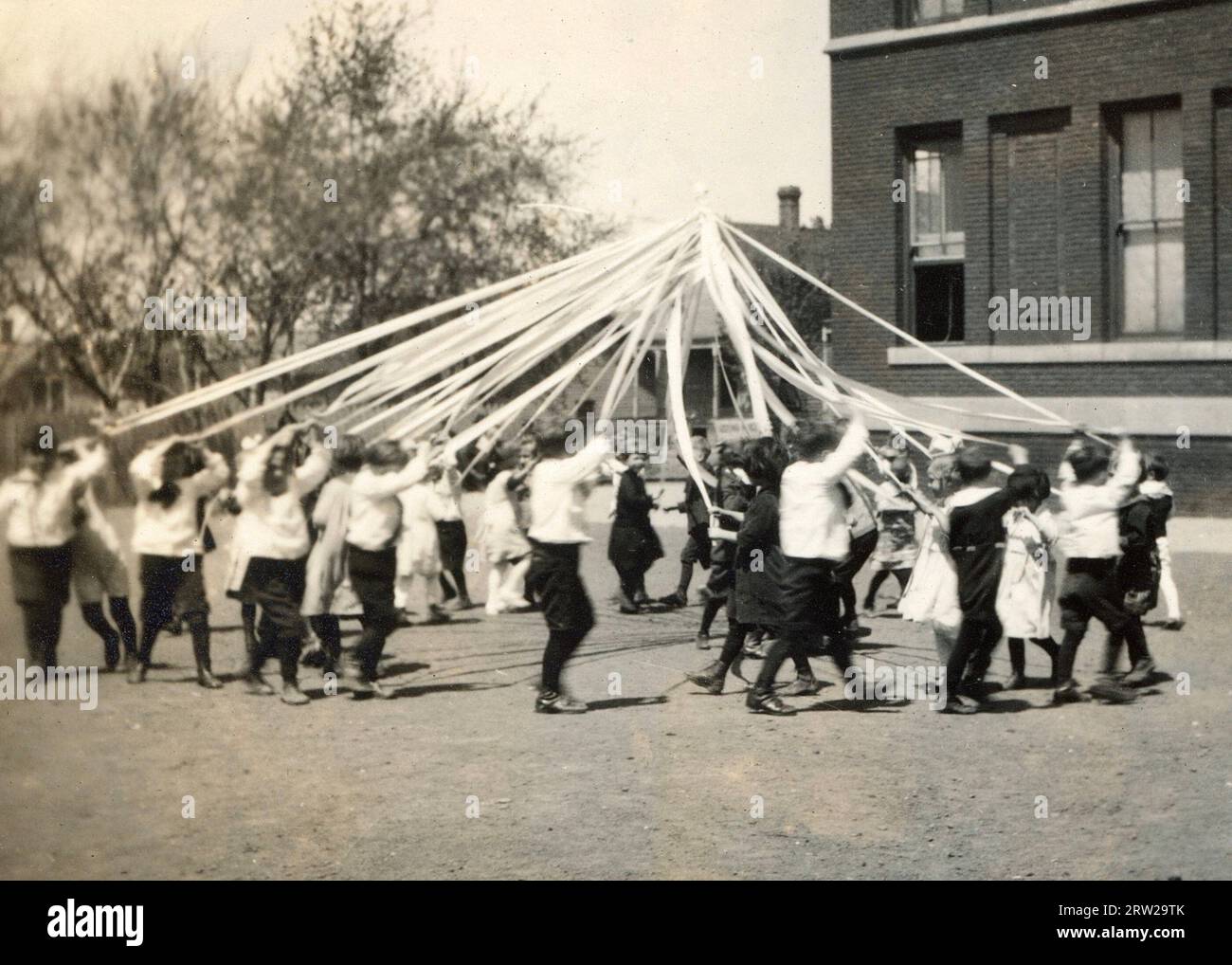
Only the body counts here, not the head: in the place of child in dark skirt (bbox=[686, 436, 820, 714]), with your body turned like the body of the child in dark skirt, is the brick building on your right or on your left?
on your right

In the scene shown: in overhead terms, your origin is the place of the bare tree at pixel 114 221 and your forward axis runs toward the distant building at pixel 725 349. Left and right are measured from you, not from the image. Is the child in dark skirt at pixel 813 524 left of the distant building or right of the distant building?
right

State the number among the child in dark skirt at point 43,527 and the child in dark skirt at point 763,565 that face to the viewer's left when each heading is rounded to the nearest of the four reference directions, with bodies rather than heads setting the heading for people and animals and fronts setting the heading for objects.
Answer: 1

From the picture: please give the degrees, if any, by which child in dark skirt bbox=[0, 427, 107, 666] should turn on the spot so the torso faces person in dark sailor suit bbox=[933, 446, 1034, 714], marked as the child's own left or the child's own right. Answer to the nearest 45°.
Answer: approximately 90° to the child's own right

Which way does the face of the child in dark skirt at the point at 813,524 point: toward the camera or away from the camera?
away from the camera

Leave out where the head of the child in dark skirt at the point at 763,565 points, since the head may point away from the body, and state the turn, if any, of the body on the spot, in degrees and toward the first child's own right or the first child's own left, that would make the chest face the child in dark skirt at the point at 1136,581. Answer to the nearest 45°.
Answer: approximately 135° to the first child's own right

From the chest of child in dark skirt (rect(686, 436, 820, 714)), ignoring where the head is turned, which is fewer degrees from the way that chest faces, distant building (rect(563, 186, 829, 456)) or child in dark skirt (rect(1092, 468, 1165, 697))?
the distant building

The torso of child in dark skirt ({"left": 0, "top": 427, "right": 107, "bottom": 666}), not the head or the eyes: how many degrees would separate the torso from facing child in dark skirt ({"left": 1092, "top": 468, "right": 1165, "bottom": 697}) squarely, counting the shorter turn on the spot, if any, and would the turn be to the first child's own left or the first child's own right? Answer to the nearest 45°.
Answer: approximately 90° to the first child's own right
